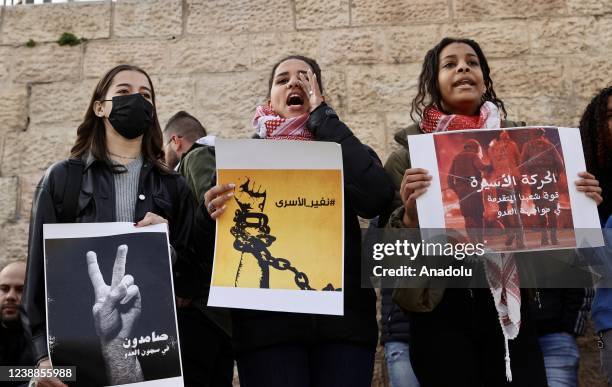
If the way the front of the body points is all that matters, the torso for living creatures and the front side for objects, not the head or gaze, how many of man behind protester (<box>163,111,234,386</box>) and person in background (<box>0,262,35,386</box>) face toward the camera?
1

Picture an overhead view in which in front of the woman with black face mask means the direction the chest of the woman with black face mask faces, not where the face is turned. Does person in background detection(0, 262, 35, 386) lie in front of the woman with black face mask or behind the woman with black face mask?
behind

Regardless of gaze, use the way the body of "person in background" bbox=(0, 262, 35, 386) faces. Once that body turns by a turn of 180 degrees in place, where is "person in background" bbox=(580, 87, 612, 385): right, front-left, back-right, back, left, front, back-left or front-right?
back-right

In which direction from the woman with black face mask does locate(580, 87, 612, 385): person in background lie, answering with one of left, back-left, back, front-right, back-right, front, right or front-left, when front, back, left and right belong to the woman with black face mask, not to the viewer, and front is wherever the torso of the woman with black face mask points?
front-left

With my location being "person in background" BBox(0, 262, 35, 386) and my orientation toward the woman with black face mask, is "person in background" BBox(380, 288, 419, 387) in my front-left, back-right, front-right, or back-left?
front-left

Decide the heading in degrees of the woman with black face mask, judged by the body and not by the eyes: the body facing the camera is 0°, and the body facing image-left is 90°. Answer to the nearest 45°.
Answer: approximately 315°

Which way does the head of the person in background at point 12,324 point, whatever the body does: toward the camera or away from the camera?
toward the camera

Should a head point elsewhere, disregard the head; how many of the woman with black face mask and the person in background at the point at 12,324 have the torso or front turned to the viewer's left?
0

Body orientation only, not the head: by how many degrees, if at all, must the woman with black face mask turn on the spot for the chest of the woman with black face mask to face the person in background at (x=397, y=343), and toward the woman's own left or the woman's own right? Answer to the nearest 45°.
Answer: approximately 90° to the woman's own left

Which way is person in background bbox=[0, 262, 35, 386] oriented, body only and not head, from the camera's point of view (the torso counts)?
toward the camera

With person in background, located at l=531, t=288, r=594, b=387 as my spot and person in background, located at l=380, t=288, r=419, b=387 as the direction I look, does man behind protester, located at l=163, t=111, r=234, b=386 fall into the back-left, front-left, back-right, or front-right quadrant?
front-left
